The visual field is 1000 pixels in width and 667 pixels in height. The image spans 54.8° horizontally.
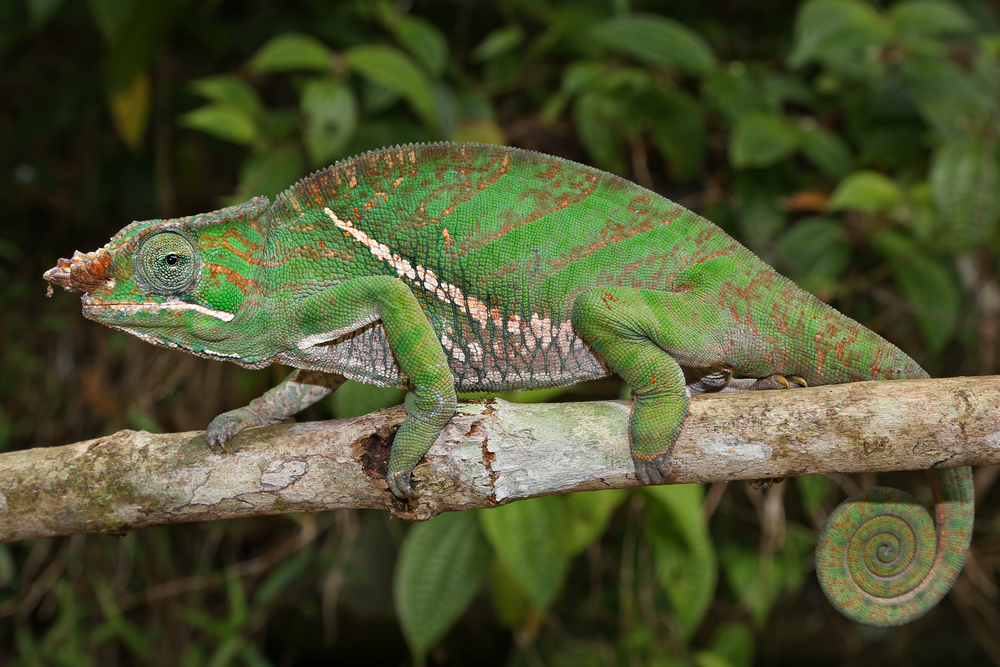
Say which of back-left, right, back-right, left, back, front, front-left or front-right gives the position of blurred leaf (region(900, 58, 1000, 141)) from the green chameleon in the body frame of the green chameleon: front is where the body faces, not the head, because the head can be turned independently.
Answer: back-right

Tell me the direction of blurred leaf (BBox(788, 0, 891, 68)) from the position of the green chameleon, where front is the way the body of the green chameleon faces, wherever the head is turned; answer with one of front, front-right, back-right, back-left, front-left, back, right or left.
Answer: back-right

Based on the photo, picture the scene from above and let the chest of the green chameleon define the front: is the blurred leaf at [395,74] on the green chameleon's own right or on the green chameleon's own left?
on the green chameleon's own right

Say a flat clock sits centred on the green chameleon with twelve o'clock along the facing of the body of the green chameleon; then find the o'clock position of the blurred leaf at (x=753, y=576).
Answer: The blurred leaf is roughly at 4 o'clock from the green chameleon.

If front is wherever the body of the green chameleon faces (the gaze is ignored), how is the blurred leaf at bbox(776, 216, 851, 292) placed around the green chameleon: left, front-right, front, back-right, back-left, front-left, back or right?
back-right

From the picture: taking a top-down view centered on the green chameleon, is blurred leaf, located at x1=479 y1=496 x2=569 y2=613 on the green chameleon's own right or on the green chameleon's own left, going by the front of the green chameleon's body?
on the green chameleon's own right

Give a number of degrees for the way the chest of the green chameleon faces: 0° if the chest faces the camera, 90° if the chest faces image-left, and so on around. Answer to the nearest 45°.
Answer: approximately 90°

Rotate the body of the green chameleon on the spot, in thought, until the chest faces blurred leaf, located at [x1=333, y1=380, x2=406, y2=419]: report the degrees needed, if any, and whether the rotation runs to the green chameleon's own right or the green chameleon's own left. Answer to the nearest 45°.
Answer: approximately 45° to the green chameleon's own right
